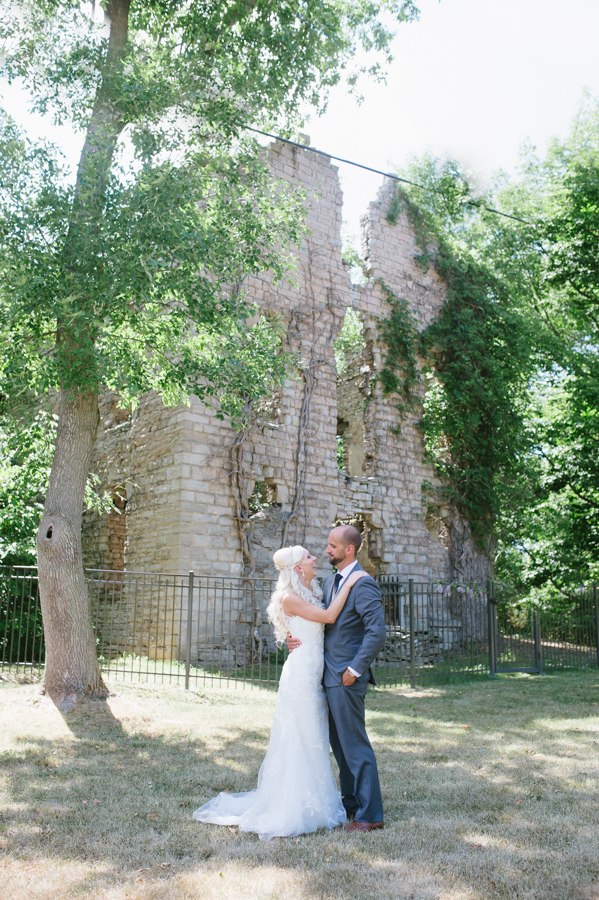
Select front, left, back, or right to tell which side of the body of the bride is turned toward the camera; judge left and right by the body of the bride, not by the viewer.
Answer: right

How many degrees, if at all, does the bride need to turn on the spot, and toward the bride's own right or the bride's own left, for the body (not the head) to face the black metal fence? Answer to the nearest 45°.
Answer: approximately 90° to the bride's own left

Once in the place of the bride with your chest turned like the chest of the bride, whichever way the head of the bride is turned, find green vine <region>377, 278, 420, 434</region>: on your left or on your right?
on your left

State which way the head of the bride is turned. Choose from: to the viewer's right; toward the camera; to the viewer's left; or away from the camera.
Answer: to the viewer's right

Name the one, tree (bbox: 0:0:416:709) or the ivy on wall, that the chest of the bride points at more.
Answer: the ivy on wall

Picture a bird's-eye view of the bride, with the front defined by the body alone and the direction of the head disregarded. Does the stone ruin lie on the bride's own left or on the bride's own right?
on the bride's own left

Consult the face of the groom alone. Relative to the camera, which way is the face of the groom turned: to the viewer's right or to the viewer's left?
to the viewer's left

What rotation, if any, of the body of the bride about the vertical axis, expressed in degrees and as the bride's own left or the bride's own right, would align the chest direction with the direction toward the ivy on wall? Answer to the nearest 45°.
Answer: approximately 90° to the bride's own left

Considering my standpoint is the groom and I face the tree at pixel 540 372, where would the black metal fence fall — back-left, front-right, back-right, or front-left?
front-left
